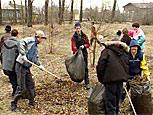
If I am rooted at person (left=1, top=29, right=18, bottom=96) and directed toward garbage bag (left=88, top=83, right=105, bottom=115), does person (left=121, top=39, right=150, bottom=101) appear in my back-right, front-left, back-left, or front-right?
front-left

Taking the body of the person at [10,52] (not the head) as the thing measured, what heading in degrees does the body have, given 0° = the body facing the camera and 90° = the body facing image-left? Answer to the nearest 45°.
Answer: approximately 225°

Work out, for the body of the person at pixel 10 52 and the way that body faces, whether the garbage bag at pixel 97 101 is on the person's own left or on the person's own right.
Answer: on the person's own right
